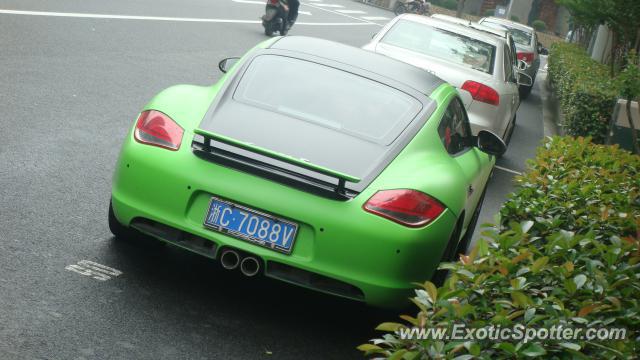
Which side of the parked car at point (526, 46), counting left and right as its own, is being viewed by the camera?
back

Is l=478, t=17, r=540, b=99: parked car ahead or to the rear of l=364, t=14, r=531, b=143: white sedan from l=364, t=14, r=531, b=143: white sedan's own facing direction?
ahead

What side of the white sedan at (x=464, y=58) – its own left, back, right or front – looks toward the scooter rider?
front

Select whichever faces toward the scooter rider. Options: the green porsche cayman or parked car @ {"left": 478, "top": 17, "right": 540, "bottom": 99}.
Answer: the green porsche cayman

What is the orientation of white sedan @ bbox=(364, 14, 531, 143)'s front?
away from the camera

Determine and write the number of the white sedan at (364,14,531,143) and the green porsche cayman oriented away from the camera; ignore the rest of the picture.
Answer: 2

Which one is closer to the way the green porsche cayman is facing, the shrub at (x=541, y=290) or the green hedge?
the green hedge

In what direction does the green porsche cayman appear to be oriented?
away from the camera

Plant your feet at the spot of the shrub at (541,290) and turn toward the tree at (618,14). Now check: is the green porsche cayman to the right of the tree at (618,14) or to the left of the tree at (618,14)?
left

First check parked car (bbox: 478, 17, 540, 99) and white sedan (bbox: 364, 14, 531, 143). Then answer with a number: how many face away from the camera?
2

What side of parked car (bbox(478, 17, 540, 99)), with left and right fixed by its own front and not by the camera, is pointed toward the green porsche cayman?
back
